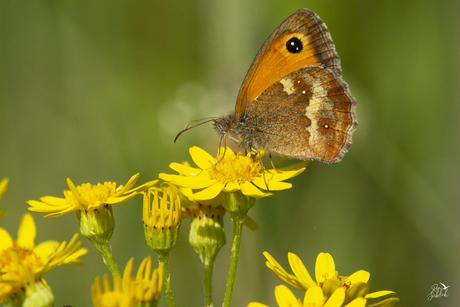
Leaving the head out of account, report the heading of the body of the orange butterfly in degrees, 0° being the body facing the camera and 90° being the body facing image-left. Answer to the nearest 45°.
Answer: approximately 90°

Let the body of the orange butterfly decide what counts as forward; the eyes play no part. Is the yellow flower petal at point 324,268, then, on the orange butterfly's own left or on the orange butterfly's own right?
on the orange butterfly's own left

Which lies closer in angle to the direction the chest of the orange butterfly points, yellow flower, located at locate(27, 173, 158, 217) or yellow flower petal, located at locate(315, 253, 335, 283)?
the yellow flower

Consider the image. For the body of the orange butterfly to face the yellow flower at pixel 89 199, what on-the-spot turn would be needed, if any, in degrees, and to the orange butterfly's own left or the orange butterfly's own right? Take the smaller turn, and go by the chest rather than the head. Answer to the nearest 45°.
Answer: approximately 45° to the orange butterfly's own left

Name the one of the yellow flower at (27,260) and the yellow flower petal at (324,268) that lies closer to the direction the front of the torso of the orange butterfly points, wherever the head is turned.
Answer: the yellow flower

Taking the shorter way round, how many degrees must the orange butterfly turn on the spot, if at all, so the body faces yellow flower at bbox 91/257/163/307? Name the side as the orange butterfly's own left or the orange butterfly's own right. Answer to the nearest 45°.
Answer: approximately 45° to the orange butterfly's own left
